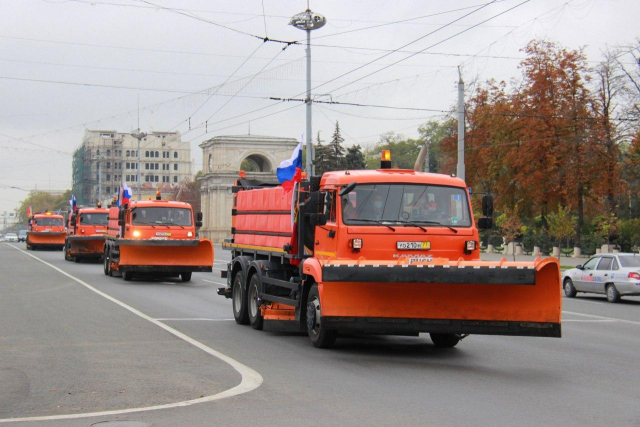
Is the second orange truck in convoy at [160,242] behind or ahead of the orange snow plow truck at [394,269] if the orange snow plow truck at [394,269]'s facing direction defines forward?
behind

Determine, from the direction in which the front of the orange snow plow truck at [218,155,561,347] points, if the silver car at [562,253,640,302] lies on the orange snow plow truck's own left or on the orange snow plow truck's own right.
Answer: on the orange snow plow truck's own left

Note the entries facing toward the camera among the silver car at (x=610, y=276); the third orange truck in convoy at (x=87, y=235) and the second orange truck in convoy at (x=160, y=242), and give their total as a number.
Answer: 2

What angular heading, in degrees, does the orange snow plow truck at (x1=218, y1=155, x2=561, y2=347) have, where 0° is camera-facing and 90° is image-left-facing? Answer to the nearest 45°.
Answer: approximately 315°

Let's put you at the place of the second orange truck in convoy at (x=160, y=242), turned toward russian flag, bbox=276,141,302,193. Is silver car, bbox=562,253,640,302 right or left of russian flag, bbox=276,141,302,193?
left

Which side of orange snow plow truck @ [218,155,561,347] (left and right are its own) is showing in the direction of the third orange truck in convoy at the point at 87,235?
back

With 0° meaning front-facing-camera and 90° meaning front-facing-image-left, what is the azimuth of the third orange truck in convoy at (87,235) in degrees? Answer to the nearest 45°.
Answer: approximately 0°

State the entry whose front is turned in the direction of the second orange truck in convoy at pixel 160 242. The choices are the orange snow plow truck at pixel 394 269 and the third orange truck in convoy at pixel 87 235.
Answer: the third orange truck in convoy

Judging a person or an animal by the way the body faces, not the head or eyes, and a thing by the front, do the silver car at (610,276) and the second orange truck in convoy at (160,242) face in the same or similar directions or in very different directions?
very different directions
